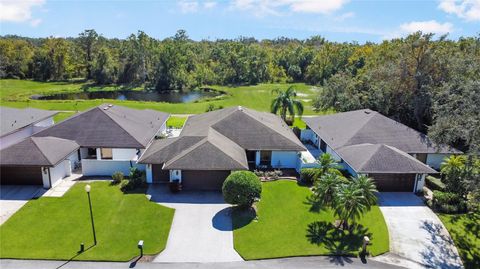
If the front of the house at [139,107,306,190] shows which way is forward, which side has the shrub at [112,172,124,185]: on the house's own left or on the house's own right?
on the house's own right

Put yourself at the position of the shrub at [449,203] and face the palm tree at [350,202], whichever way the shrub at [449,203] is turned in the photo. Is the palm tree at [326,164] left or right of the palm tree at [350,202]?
right

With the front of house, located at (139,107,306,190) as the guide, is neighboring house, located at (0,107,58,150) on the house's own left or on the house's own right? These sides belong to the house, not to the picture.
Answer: on the house's own right

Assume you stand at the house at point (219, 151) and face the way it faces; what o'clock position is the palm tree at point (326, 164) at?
The palm tree is roughly at 10 o'clock from the house.

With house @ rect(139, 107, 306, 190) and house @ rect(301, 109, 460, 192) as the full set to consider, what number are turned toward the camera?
2

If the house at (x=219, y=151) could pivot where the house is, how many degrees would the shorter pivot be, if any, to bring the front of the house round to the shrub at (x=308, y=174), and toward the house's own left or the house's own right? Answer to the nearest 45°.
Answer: approximately 90° to the house's own left

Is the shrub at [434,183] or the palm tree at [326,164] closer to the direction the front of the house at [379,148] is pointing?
the shrub

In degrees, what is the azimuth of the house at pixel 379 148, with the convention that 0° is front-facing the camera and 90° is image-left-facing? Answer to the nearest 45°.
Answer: approximately 0°

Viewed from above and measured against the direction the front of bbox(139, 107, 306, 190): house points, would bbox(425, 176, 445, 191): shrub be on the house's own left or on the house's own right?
on the house's own left

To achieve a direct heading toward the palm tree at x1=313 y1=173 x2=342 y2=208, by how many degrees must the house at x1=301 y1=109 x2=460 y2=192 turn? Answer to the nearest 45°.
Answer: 0° — it already faces it

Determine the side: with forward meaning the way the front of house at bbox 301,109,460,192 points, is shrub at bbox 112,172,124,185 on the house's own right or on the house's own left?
on the house's own right

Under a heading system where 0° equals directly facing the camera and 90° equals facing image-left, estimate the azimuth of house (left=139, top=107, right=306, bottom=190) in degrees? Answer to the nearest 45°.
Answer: approximately 0°
